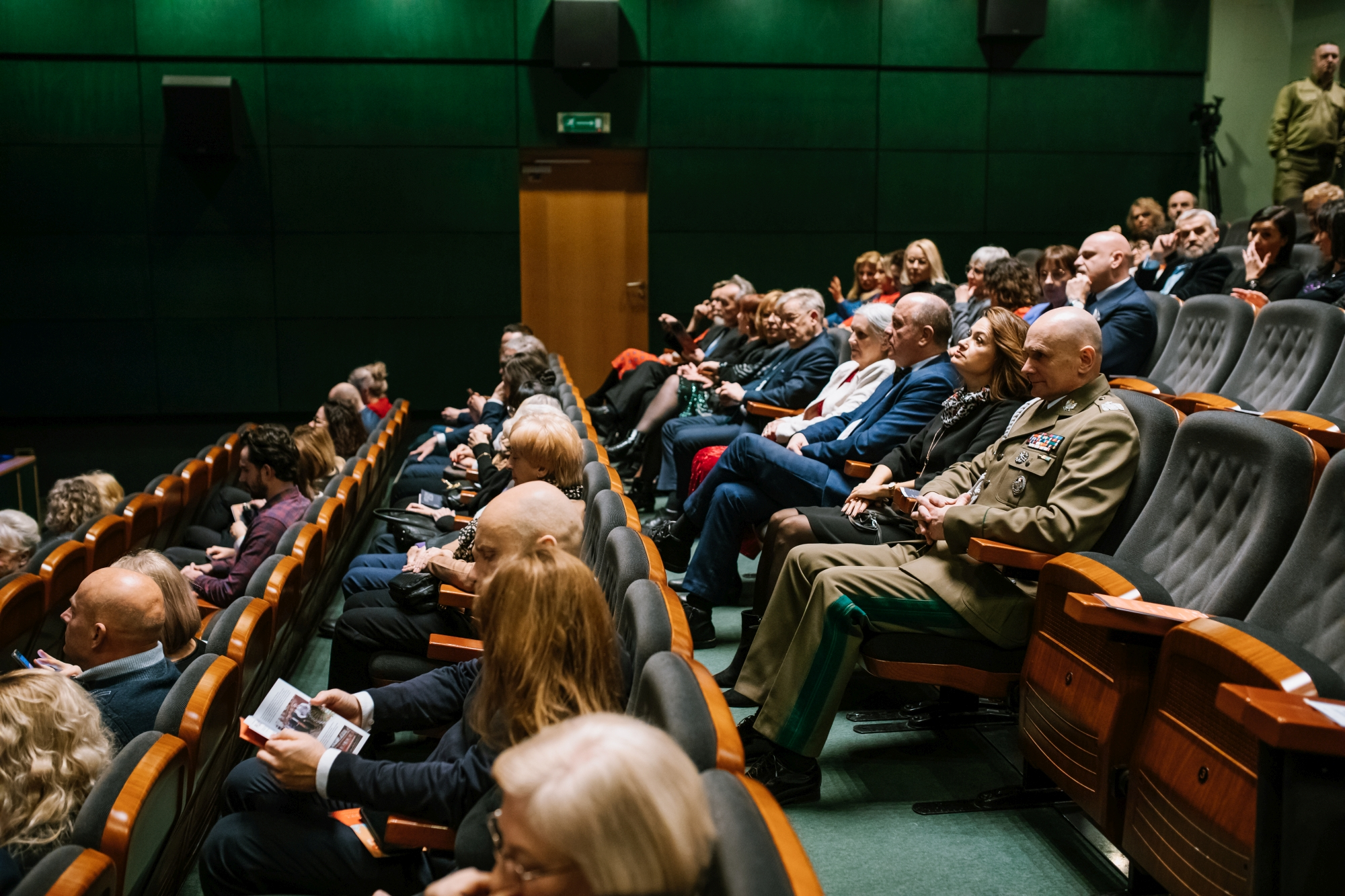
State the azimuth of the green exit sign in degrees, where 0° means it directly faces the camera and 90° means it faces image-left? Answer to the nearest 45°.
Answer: approximately 0°

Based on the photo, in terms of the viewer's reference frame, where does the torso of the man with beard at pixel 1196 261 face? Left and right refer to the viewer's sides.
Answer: facing the viewer and to the left of the viewer

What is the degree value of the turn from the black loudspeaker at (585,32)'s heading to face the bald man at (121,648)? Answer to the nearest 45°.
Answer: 0° — it already faces them

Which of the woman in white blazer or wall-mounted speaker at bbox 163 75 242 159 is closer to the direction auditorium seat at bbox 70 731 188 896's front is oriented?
the wall-mounted speaker

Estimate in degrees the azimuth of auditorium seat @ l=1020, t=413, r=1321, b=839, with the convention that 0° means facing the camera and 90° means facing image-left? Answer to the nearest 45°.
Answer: approximately 45°

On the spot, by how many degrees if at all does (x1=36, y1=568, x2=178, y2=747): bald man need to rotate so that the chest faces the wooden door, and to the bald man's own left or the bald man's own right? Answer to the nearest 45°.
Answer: approximately 90° to the bald man's own right

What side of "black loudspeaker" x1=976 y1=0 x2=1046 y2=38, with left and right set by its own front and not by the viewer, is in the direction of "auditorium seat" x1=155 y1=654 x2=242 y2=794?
front

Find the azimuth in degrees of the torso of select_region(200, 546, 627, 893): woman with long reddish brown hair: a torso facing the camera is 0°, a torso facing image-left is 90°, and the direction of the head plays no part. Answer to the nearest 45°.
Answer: approximately 90°

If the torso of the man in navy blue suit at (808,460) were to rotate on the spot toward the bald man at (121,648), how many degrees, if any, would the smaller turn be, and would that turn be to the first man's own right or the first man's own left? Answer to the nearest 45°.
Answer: approximately 45° to the first man's own left

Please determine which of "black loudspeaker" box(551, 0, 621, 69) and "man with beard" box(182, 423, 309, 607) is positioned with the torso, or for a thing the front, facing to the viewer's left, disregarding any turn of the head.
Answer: the man with beard

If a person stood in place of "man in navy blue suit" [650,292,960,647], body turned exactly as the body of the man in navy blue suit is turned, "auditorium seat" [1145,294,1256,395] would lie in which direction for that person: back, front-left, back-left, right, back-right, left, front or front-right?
back-right

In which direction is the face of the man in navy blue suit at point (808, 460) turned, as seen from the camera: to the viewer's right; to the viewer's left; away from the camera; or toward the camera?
to the viewer's left

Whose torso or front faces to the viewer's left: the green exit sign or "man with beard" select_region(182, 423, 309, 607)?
the man with beard

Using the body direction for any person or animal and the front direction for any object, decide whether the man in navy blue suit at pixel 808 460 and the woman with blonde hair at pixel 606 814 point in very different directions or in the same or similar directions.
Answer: same or similar directions

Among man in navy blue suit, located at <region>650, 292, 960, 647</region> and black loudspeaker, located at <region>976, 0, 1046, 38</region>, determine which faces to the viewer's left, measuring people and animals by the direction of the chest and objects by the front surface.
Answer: the man in navy blue suit

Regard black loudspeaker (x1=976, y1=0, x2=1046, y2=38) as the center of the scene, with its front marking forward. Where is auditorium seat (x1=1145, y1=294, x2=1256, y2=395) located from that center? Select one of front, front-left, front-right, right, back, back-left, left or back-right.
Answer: front

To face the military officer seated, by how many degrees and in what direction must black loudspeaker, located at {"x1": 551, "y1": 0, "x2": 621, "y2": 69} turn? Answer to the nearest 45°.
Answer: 0° — it already faces them
